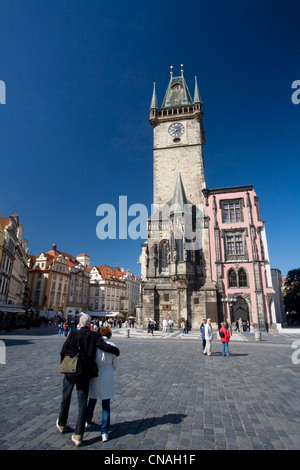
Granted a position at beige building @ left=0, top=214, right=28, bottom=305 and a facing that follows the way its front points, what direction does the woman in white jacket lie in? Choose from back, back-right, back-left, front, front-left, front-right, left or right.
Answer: right

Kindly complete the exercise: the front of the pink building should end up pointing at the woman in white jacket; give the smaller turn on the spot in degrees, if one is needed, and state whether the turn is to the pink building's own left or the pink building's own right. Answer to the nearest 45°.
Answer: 0° — it already faces them

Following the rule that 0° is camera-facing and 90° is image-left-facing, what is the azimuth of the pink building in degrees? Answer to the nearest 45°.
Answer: approximately 0°

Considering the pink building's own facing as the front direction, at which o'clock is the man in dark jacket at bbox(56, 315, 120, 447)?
The man in dark jacket is roughly at 12 o'clock from the pink building.

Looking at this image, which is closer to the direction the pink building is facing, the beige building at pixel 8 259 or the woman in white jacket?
the woman in white jacket

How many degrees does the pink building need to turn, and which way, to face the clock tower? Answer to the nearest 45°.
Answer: approximately 90° to its right

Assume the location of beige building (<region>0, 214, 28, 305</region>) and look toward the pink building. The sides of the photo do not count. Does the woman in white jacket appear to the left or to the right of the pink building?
right

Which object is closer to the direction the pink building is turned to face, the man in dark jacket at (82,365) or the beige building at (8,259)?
the man in dark jacket

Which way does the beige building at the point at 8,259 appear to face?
to the viewer's right

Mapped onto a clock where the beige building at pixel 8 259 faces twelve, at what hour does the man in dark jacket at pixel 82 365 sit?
The man in dark jacket is roughly at 3 o'clock from the beige building.
